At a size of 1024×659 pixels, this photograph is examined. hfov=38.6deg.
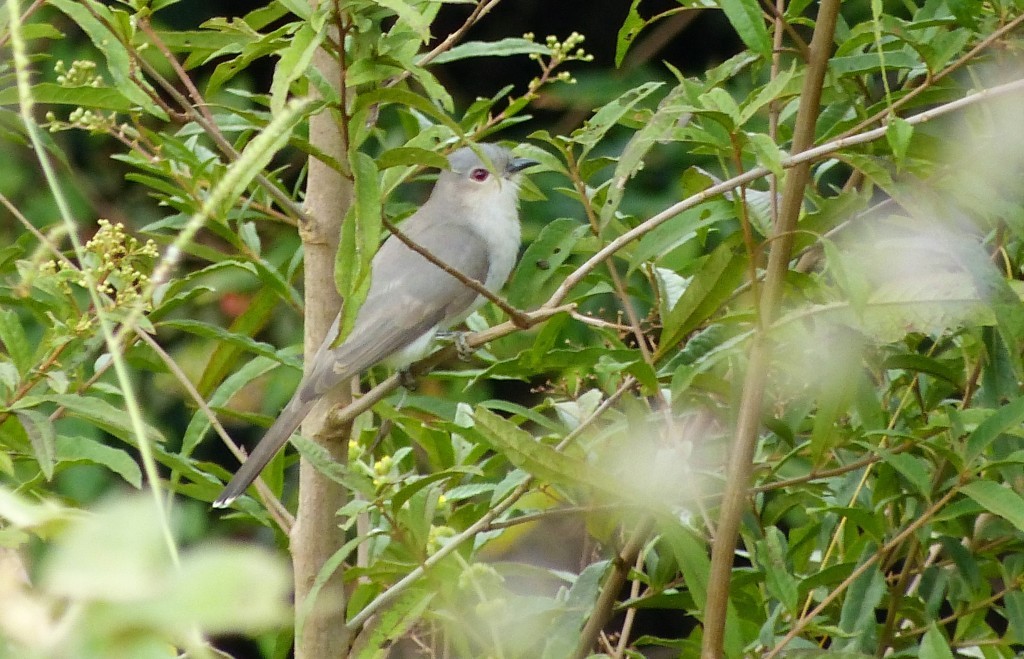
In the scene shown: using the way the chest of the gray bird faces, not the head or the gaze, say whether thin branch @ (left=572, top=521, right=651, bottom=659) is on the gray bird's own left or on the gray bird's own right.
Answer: on the gray bird's own right

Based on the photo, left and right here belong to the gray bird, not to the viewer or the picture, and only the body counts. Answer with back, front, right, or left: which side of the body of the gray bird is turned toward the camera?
right

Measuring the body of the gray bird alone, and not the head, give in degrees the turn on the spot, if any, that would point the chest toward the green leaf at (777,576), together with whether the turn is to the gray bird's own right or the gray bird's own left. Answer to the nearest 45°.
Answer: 0° — it already faces it
